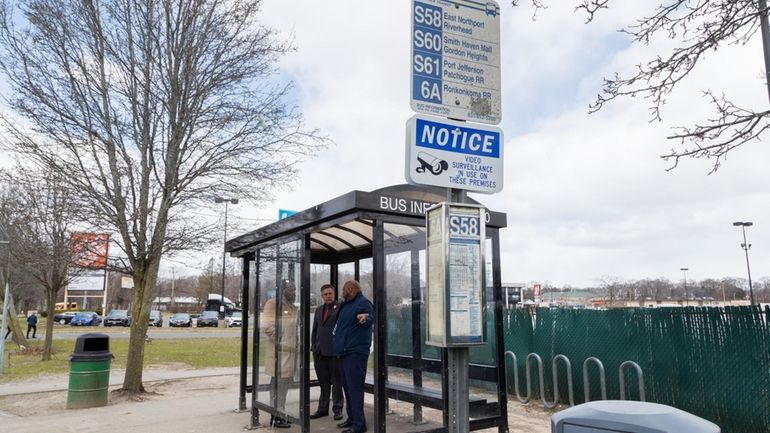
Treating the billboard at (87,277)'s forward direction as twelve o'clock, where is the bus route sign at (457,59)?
The bus route sign is roughly at 12 o'clock from the billboard.

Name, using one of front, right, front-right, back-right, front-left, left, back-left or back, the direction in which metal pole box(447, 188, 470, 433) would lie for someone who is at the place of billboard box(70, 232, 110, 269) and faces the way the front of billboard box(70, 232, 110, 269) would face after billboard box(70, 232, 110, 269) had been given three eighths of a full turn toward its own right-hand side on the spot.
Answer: back-left

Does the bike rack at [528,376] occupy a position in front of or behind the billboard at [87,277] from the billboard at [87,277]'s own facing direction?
in front

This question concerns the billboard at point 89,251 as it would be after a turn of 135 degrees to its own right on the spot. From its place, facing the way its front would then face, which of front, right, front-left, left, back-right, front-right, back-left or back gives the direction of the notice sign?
back-left

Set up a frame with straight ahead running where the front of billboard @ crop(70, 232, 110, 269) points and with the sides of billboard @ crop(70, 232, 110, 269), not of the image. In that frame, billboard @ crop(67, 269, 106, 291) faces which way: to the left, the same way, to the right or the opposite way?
the same way

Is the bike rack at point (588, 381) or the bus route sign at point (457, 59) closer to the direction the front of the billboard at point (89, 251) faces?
the bus route sign

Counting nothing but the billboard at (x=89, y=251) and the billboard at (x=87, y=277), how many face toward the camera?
2

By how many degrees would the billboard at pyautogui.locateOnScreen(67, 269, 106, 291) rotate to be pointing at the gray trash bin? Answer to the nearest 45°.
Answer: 0° — it already faces it

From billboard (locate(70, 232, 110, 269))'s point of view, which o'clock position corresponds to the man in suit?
The man in suit is roughly at 11 o'clock from the billboard.

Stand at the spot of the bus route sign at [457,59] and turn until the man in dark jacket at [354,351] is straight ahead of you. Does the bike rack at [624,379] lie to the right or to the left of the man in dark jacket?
right

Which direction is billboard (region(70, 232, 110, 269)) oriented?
toward the camera

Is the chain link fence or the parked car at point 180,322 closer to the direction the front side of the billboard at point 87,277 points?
the chain link fence

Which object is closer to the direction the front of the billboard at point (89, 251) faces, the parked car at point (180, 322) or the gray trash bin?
the gray trash bin

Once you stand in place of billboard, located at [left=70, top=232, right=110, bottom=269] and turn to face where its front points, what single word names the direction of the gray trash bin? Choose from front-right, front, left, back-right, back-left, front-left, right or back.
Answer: front

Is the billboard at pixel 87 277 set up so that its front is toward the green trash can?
yes

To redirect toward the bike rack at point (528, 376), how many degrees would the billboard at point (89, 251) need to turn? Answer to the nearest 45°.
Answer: approximately 45° to its left
